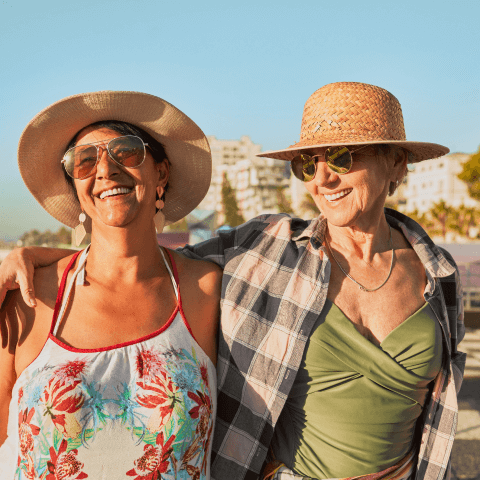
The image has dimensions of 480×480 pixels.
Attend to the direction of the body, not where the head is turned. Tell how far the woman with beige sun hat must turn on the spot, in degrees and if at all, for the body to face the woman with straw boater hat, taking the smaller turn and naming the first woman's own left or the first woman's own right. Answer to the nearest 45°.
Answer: approximately 90° to the first woman's own left

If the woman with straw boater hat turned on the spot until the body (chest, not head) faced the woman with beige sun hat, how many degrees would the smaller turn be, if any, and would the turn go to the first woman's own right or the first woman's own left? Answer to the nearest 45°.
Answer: approximately 90° to the first woman's own right

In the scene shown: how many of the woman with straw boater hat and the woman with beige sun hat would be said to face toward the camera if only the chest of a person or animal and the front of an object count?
2

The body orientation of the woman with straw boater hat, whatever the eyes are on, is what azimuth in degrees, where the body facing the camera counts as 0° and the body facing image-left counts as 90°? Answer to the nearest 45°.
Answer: approximately 0°
